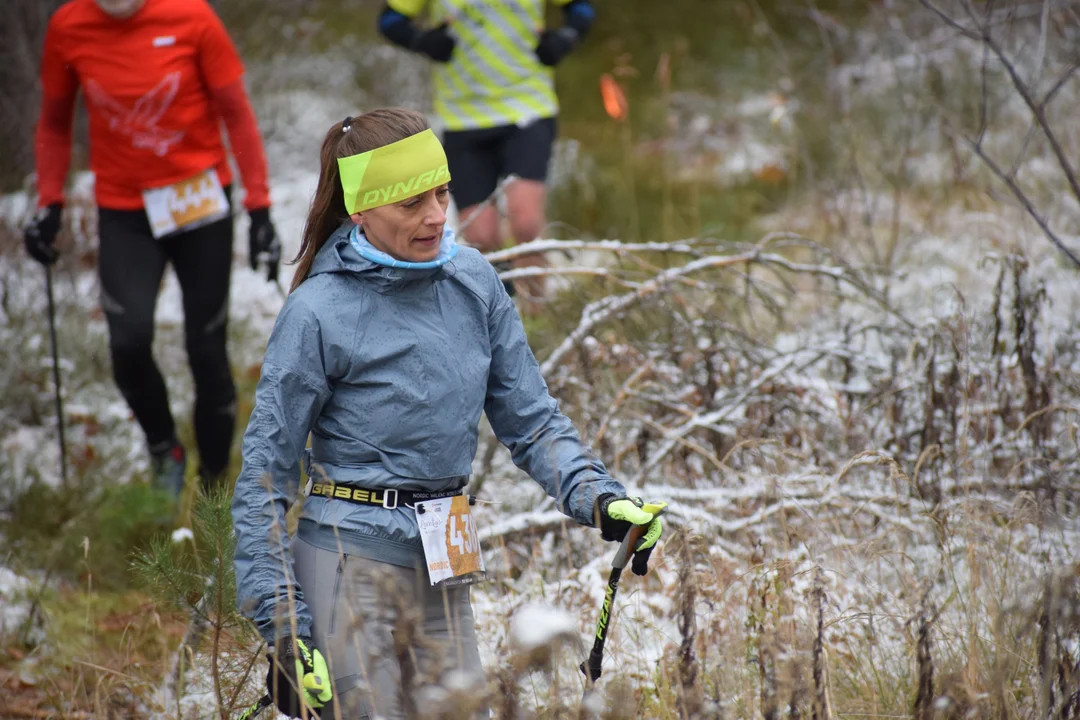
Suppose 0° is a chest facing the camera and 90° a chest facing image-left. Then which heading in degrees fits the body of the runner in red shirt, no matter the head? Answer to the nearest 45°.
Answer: approximately 0°

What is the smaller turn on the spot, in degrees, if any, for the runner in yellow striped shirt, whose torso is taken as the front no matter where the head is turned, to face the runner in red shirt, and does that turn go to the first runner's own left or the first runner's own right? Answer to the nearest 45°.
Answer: approximately 45° to the first runner's own right

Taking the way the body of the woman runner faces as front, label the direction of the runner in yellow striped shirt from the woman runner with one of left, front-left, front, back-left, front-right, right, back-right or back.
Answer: back-left

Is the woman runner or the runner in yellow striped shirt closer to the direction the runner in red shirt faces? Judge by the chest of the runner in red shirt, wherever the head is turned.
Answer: the woman runner

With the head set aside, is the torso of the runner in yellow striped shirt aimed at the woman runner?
yes

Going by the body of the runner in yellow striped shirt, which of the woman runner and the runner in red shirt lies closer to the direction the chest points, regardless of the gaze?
the woman runner

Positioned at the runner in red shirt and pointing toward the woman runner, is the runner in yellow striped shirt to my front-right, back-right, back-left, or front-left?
back-left

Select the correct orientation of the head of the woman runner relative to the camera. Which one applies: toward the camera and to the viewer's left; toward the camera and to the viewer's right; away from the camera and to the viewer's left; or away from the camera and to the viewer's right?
toward the camera and to the viewer's right

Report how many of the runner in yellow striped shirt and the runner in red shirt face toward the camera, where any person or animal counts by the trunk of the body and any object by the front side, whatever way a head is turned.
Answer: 2

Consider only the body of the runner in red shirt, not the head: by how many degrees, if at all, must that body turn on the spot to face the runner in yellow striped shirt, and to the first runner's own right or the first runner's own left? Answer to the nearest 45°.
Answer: approximately 135° to the first runner's own left

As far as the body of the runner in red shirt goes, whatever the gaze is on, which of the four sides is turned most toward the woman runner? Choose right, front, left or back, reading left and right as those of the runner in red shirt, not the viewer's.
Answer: front

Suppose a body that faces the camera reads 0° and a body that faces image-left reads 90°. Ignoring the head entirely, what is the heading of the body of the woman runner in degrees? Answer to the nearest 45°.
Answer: approximately 315°
